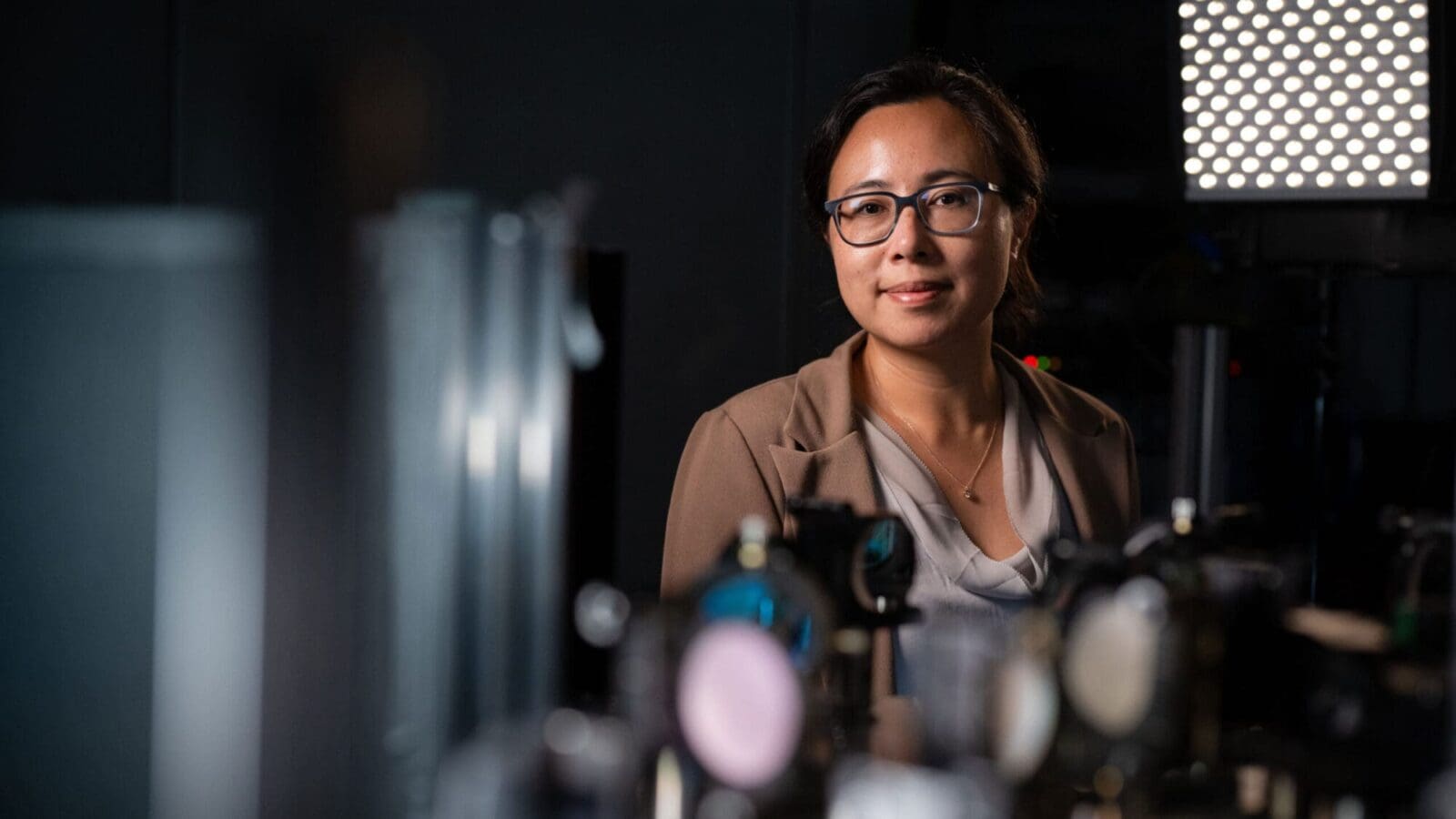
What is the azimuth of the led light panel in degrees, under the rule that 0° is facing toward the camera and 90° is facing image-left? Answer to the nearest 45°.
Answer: approximately 0°

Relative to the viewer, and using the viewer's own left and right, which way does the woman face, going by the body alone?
facing the viewer and to the right of the viewer
